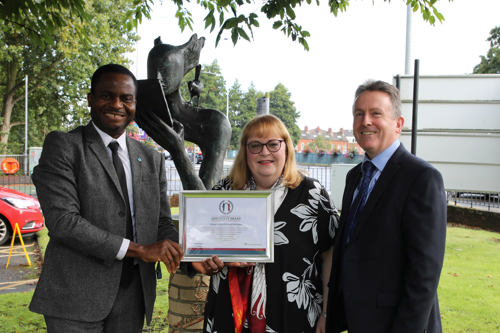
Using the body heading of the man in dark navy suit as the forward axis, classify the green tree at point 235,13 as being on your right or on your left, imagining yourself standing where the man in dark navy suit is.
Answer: on your right

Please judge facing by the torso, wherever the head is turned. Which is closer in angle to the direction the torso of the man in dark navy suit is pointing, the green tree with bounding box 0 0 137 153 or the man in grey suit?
the man in grey suit

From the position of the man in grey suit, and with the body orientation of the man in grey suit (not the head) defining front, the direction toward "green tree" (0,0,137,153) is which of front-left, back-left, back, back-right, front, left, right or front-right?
back-left

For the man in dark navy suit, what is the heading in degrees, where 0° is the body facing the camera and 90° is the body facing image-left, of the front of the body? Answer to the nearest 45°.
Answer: approximately 45°

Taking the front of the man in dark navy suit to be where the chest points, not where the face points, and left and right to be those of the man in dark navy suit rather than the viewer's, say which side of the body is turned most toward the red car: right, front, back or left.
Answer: right

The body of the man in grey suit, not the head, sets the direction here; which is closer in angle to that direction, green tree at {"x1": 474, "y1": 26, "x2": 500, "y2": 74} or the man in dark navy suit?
the man in dark navy suit

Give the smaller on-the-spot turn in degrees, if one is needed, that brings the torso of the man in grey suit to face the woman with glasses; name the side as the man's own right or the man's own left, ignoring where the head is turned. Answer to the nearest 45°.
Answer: approximately 45° to the man's own left

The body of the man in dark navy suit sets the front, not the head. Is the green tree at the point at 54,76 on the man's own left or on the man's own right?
on the man's own right
